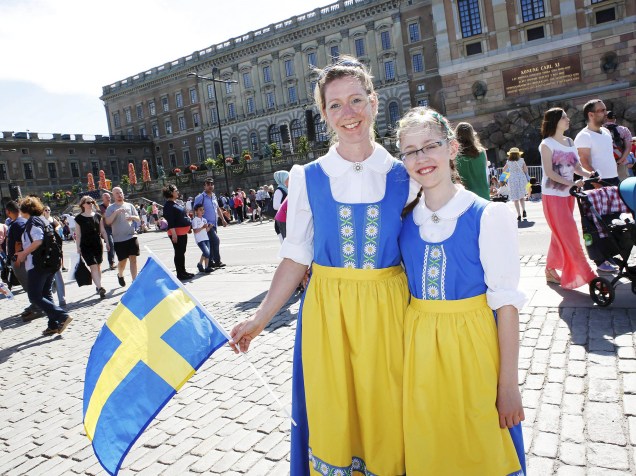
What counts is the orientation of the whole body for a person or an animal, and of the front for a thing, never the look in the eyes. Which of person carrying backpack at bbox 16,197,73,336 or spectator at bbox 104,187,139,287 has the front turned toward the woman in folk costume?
the spectator

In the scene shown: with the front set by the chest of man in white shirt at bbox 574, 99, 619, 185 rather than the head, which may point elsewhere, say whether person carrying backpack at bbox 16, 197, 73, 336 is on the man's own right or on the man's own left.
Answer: on the man's own right

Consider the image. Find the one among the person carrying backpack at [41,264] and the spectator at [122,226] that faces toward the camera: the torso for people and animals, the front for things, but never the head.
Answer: the spectator

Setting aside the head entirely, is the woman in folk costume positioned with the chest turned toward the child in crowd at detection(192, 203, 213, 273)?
no

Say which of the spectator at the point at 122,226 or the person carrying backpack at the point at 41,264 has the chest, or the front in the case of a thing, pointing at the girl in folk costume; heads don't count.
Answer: the spectator

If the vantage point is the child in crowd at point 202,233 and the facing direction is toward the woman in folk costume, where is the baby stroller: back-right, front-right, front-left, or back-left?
front-left

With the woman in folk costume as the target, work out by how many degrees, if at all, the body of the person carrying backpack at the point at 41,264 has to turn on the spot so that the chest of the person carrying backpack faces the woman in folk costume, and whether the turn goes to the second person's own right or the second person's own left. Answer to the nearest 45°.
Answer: approximately 90° to the second person's own left

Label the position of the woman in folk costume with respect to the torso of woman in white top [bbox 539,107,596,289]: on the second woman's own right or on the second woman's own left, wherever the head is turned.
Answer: on the second woman's own right

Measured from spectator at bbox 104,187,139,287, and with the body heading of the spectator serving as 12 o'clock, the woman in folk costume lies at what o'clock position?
The woman in folk costume is roughly at 12 o'clock from the spectator.

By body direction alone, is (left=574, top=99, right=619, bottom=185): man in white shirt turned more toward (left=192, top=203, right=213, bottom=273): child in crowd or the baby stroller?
the baby stroller

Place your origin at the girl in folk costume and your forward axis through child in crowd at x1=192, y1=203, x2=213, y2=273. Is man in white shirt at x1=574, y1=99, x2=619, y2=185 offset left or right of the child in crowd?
right

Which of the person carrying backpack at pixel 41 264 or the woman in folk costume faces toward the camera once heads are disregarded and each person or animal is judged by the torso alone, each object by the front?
the woman in folk costume

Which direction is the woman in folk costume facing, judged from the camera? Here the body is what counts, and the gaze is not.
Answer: toward the camera

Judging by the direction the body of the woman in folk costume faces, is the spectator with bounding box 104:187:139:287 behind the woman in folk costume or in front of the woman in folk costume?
behind
